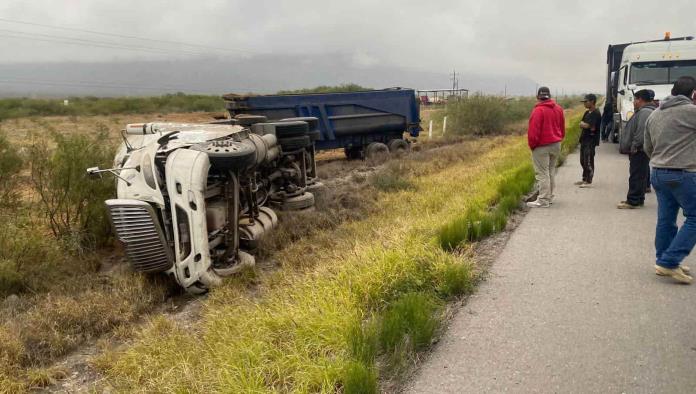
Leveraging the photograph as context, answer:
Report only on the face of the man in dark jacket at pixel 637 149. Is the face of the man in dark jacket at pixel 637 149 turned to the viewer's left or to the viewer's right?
to the viewer's left

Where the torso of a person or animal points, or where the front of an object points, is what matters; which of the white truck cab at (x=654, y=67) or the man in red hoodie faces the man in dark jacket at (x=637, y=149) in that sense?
the white truck cab

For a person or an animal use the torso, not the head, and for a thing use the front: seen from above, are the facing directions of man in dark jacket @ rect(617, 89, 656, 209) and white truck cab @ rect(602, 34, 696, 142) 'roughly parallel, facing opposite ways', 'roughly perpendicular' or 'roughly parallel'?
roughly perpendicular

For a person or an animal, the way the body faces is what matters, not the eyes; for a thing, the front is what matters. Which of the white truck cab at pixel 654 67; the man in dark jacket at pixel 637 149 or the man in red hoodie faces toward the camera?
the white truck cab

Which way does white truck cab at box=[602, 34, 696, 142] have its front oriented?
toward the camera

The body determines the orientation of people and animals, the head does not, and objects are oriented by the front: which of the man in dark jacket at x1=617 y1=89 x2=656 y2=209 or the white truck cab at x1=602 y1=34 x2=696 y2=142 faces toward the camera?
the white truck cab

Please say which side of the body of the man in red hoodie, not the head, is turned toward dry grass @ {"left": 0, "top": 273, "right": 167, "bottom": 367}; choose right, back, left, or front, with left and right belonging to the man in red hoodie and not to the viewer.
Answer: left

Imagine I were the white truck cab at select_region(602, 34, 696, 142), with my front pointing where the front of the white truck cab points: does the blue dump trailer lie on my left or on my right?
on my right

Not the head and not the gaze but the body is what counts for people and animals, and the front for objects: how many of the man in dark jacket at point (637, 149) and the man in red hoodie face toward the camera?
0

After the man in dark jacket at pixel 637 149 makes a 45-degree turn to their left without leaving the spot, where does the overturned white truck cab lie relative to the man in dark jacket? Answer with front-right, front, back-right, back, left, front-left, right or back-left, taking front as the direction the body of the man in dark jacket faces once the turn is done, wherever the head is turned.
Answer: front

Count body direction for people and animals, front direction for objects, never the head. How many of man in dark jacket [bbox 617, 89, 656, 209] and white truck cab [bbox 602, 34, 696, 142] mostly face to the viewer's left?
1

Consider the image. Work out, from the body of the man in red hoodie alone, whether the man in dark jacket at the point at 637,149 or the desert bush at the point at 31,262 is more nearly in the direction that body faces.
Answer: the desert bush

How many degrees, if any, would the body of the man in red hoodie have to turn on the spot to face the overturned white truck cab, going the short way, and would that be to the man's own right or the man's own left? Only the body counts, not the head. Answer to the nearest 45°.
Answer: approximately 90° to the man's own left

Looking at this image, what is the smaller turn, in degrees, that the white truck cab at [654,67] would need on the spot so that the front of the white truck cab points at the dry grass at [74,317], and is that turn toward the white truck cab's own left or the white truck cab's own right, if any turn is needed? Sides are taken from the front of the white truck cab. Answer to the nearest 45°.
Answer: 0° — it already faces it

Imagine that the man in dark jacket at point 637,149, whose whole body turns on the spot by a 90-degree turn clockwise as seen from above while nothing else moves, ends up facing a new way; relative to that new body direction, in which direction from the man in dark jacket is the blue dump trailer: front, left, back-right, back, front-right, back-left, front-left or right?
front-left

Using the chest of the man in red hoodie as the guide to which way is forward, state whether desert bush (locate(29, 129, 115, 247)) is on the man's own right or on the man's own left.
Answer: on the man's own left

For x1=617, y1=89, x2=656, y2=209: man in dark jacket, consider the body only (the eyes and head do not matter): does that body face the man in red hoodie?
yes

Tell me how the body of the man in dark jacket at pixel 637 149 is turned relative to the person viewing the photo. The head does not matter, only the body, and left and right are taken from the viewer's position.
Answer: facing to the left of the viewer

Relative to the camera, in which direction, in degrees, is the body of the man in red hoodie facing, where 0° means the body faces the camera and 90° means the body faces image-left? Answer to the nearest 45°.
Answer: approximately 135°
